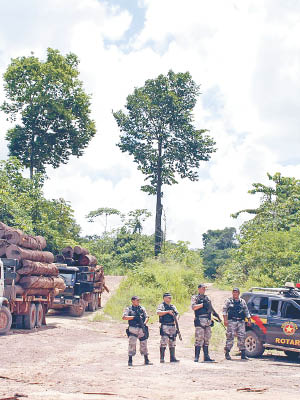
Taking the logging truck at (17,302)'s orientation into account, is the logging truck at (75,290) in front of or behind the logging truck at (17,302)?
behind

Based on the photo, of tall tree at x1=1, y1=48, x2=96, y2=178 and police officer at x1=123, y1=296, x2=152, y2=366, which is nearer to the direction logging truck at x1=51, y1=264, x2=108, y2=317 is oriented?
the police officer

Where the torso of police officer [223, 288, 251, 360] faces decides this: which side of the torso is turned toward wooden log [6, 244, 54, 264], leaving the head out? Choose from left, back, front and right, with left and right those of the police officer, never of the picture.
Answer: right

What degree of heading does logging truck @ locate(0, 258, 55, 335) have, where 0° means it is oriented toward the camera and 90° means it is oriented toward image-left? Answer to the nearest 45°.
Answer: approximately 45°

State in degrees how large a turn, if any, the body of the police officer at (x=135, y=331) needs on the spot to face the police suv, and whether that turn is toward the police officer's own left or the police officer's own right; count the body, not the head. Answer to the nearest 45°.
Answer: approximately 135° to the police officer's own left

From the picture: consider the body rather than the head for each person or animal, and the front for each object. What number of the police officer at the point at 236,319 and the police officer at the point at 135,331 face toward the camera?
2

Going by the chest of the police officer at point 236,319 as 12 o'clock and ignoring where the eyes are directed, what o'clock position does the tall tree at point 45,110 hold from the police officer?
The tall tree is roughly at 5 o'clock from the police officer.

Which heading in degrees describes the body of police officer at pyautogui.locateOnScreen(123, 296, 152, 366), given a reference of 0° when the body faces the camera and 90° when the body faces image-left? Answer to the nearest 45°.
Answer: approximately 0°

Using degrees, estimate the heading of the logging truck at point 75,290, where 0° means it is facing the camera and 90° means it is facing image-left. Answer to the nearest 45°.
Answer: approximately 45°
